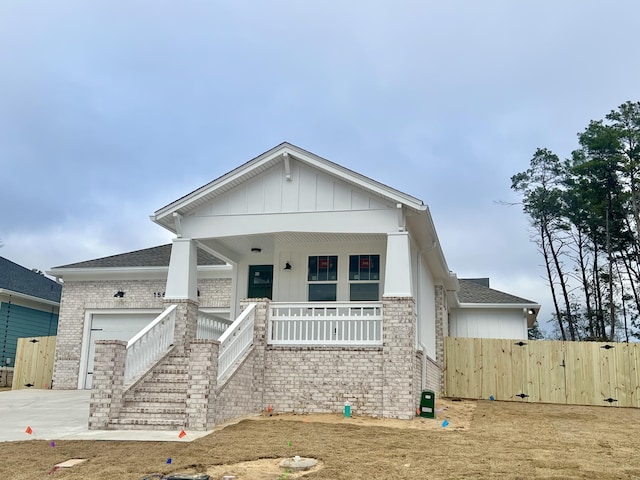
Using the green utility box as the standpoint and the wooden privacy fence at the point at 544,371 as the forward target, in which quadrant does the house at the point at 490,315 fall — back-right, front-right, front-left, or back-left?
front-left

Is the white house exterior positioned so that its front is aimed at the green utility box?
no

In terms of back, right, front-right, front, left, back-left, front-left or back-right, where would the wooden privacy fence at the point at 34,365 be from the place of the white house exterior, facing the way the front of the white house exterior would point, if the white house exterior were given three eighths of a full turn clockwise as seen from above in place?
front

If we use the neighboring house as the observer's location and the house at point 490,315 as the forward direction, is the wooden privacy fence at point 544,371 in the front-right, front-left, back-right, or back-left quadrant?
front-right

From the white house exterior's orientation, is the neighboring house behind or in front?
behind

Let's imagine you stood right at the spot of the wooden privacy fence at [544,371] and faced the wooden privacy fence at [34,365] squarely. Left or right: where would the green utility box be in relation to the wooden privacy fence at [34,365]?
left

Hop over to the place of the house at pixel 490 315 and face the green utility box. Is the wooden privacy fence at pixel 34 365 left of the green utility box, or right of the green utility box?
right

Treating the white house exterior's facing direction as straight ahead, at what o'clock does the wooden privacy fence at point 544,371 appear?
The wooden privacy fence is roughly at 8 o'clock from the white house exterior.

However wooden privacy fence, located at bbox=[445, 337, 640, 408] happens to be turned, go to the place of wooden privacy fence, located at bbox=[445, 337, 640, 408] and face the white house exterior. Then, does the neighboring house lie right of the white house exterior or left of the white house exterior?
right

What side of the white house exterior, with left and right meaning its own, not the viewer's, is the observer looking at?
front

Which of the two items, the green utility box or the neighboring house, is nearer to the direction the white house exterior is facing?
the green utility box
